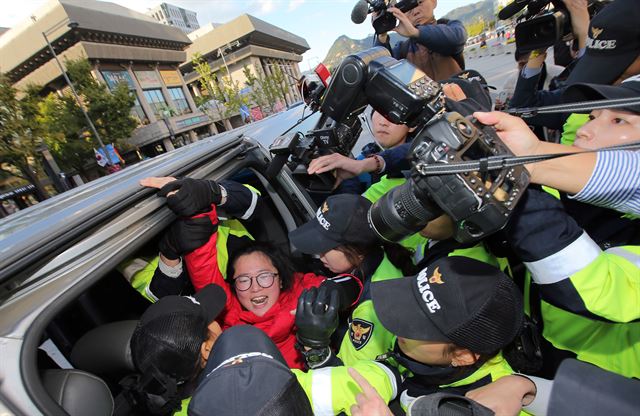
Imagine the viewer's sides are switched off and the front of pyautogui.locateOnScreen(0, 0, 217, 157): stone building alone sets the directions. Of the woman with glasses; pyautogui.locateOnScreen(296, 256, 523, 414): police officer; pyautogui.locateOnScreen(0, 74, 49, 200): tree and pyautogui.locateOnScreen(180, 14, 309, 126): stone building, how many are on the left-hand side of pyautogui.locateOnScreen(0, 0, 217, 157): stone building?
1

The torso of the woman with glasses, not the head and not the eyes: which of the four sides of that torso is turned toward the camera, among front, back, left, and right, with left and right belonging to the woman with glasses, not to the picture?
front

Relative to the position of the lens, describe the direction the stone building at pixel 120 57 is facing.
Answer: facing the viewer and to the right of the viewer

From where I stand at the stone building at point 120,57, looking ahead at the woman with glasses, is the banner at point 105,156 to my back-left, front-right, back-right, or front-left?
front-right

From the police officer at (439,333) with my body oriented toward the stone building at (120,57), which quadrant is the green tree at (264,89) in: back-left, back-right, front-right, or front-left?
front-right

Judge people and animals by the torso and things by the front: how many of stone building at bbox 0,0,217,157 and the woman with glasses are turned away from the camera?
0

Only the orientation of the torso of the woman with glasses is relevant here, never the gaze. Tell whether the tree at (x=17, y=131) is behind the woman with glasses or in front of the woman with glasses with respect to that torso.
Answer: behind

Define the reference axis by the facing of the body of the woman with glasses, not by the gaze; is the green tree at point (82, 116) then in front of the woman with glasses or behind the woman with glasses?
behind

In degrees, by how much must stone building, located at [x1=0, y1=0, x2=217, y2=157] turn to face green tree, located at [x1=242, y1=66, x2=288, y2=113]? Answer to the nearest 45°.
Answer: approximately 90° to its left

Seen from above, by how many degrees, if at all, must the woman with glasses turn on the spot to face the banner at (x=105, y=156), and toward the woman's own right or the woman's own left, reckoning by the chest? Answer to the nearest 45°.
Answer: approximately 180°

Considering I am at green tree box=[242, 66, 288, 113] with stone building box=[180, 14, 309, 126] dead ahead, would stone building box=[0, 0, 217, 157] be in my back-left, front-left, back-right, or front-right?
back-left
